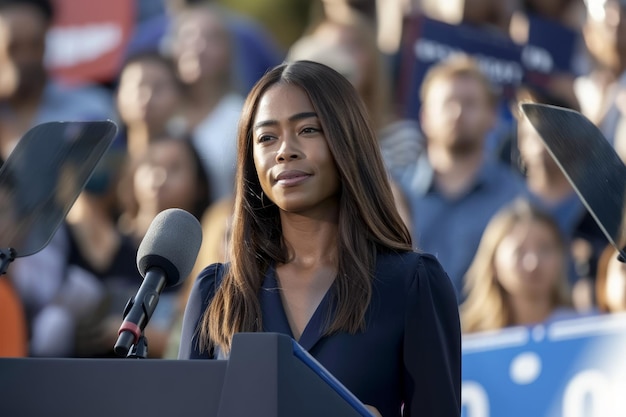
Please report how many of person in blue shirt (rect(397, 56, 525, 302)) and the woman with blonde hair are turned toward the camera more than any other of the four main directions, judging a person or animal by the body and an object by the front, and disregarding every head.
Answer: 2

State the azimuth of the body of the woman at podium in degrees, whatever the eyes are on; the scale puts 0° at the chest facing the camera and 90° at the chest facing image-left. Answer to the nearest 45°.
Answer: approximately 45°

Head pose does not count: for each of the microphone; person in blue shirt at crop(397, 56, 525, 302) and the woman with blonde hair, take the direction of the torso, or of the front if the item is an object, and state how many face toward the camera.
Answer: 2

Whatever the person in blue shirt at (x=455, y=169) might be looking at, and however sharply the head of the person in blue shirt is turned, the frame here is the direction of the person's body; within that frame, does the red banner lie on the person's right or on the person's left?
on the person's right

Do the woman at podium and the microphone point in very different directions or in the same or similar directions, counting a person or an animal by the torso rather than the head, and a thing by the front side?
very different directions

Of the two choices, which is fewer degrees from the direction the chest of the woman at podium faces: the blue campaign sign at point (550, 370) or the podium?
the podium

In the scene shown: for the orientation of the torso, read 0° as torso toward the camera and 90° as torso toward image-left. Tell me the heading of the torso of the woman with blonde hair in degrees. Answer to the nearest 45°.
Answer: approximately 0°

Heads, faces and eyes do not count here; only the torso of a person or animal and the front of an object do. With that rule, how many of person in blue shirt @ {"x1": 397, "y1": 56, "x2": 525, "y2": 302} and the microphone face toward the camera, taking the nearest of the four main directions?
1

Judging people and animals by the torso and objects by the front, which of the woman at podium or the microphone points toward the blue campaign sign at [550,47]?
the microphone

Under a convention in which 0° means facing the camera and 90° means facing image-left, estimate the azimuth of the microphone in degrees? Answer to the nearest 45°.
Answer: approximately 225°
